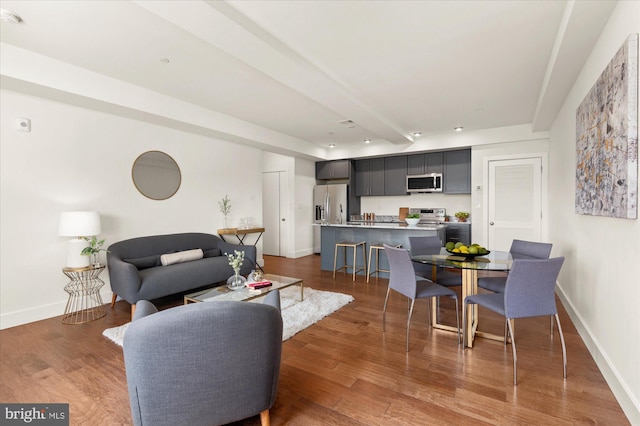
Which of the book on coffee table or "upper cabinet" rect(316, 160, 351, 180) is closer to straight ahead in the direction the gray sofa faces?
the book on coffee table

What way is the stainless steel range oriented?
toward the camera

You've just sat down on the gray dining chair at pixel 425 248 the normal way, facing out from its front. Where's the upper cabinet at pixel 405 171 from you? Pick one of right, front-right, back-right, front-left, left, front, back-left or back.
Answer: back-left

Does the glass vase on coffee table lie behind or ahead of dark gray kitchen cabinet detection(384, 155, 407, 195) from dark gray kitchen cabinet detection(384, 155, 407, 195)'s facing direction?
ahead

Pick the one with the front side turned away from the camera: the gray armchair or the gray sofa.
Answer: the gray armchair

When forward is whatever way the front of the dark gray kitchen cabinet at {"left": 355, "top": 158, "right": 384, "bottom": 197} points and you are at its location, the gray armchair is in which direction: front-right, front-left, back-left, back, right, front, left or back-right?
front

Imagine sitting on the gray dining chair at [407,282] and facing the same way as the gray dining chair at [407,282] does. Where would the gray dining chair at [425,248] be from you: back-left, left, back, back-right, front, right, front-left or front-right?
front-left

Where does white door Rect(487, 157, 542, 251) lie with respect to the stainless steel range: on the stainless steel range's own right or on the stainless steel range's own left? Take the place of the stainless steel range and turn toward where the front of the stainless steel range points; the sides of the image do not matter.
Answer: on the stainless steel range's own left

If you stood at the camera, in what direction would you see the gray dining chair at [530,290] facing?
facing away from the viewer and to the left of the viewer

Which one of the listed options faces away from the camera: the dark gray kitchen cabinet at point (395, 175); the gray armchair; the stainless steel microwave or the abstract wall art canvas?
the gray armchair

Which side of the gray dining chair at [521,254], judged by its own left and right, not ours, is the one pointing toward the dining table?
front

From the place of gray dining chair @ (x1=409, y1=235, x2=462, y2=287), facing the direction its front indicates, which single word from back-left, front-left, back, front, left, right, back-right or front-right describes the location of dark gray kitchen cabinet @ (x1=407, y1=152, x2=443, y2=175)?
back-left

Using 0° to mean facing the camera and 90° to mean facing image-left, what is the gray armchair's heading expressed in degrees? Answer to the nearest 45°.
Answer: approximately 180°

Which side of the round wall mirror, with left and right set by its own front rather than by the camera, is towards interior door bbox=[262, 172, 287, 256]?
left

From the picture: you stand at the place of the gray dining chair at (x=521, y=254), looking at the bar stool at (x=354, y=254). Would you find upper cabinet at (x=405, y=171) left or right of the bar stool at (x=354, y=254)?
right

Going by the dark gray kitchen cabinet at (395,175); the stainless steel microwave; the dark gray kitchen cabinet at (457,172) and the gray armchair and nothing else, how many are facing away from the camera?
1

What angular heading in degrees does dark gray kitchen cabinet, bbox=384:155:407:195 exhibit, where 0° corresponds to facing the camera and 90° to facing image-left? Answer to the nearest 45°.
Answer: approximately 0°

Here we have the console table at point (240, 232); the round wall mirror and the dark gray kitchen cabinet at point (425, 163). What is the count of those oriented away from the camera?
0
